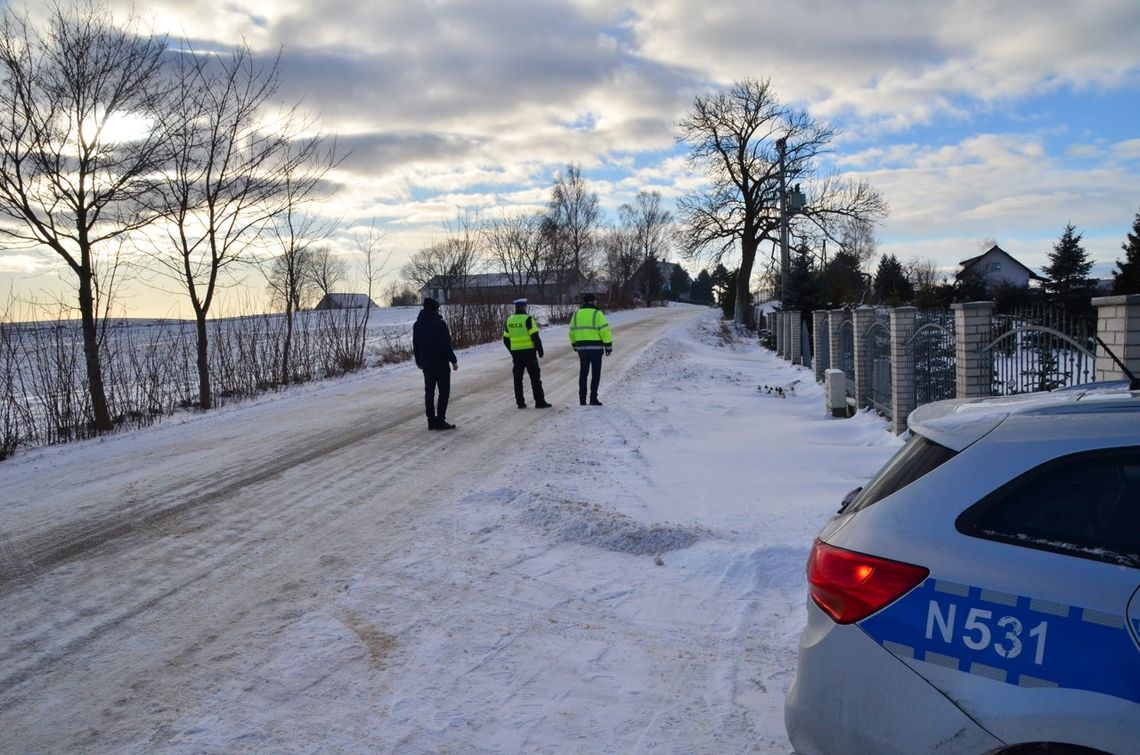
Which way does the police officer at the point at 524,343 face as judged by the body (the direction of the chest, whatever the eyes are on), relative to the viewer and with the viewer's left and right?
facing away from the viewer and to the right of the viewer

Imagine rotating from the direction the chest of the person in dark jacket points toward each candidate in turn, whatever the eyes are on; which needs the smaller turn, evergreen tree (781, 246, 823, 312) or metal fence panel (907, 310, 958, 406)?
the evergreen tree

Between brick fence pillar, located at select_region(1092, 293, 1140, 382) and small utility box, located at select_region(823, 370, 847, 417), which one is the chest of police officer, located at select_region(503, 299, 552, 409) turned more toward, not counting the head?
the small utility box

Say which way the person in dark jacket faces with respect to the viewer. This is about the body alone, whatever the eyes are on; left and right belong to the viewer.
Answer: facing away from the viewer and to the right of the viewer

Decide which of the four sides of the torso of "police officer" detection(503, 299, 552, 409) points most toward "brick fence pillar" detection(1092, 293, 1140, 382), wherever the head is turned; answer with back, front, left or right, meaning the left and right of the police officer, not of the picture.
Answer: right
